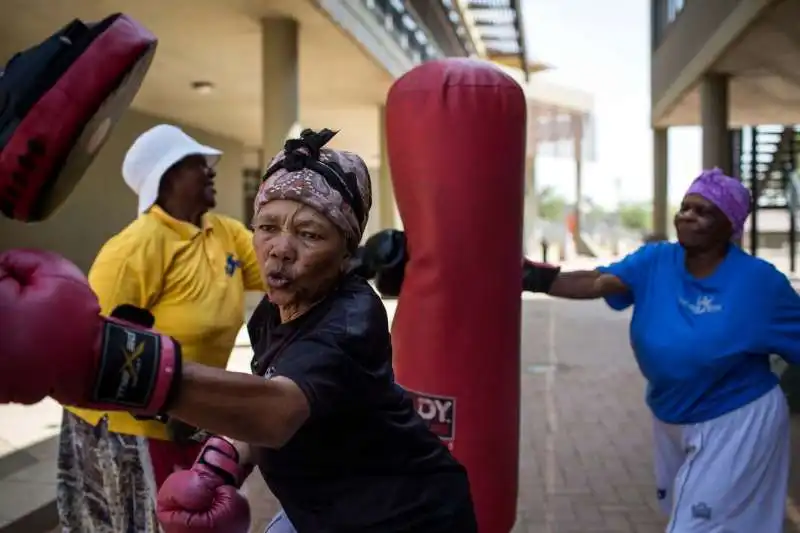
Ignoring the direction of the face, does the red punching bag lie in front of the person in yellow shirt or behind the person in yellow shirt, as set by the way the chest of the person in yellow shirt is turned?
in front

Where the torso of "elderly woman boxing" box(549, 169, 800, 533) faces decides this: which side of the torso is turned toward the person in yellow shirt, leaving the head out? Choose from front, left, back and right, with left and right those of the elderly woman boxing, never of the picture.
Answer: front

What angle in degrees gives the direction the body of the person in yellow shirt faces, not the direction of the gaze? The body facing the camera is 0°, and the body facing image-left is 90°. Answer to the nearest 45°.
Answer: approximately 315°

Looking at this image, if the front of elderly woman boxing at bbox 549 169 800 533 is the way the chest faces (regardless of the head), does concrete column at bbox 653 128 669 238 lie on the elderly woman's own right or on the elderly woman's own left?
on the elderly woman's own right

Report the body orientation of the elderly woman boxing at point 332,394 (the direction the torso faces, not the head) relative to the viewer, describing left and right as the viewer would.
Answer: facing the viewer and to the left of the viewer

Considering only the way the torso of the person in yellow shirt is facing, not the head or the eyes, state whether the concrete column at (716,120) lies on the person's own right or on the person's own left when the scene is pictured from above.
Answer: on the person's own left

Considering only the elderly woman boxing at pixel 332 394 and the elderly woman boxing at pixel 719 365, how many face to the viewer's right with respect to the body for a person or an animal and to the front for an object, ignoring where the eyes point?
0

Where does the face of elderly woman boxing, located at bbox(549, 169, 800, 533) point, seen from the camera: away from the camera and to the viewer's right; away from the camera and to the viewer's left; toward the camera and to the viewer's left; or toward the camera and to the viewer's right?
toward the camera and to the viewer's left

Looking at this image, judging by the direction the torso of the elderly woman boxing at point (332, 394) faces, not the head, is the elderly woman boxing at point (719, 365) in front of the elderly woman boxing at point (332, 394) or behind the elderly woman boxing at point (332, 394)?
behind
